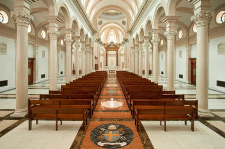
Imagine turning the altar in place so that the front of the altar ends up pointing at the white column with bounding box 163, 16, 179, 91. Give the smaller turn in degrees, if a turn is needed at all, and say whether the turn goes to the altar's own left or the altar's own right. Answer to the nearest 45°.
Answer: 0° — it already faces it

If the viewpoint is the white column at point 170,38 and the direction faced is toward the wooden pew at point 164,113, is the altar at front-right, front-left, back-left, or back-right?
back-right

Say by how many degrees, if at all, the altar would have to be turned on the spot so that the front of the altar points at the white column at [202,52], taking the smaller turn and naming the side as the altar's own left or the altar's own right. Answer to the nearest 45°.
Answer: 0° — it already faces it

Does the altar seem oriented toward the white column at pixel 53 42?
yes

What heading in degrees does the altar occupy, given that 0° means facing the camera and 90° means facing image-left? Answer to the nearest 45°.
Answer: approximately 0°

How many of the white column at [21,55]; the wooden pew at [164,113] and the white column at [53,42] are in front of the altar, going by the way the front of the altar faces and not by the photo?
3

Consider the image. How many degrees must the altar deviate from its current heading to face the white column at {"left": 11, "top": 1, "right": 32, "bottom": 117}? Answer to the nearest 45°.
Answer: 0° — it already faces it

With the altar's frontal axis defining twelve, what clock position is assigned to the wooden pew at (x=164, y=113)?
The wooden pew is roughly at 12 o'clock from the altar.
